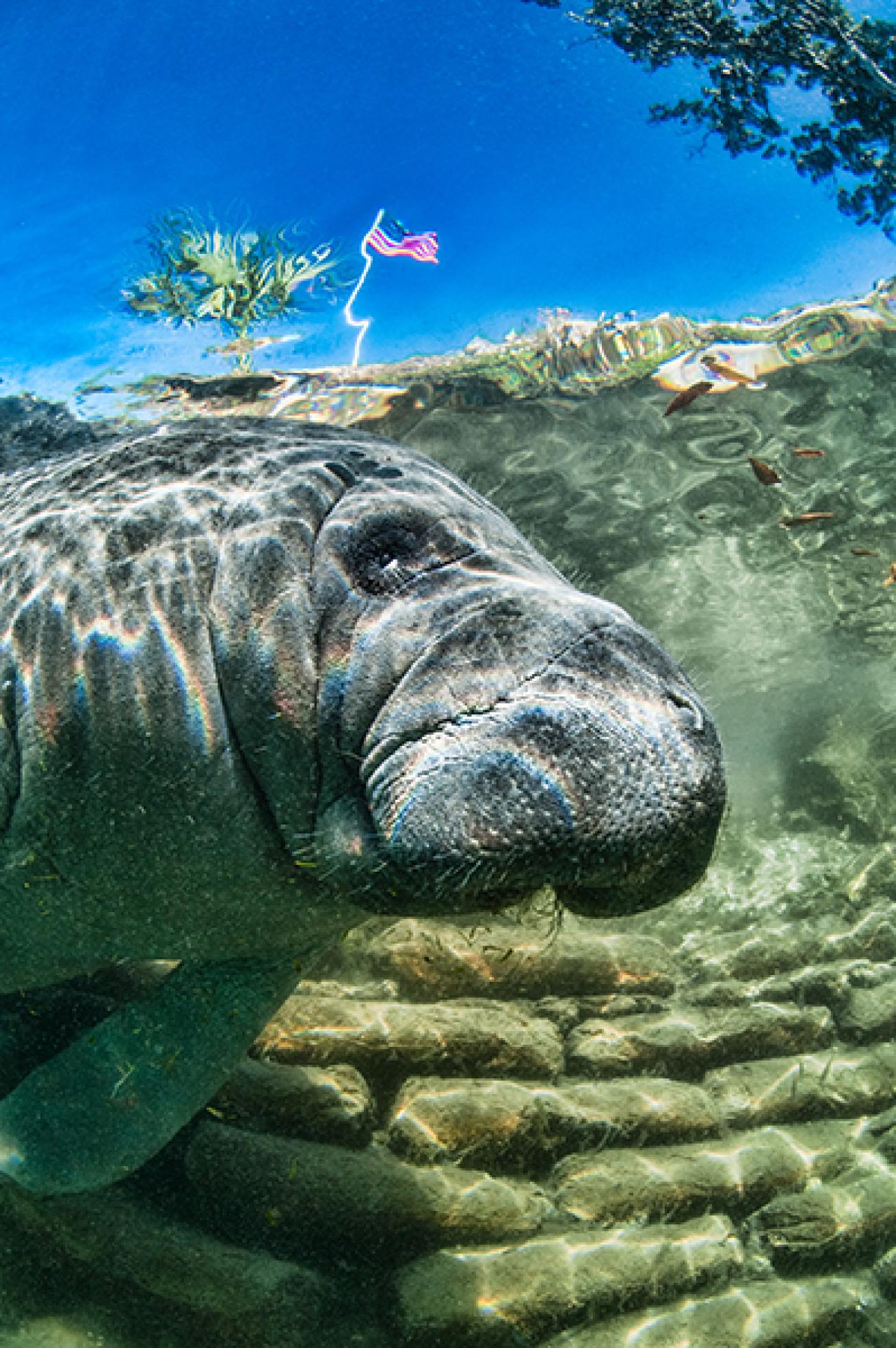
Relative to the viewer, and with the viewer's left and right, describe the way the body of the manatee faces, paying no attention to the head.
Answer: facing to the right of the viewer

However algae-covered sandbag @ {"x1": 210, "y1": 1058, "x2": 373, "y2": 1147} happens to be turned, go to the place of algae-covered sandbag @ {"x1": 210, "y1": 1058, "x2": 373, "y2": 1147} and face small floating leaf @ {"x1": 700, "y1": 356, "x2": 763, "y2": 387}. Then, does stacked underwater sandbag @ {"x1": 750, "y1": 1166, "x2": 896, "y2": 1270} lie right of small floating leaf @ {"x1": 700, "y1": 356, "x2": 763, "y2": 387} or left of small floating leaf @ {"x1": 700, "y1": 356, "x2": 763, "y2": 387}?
right
